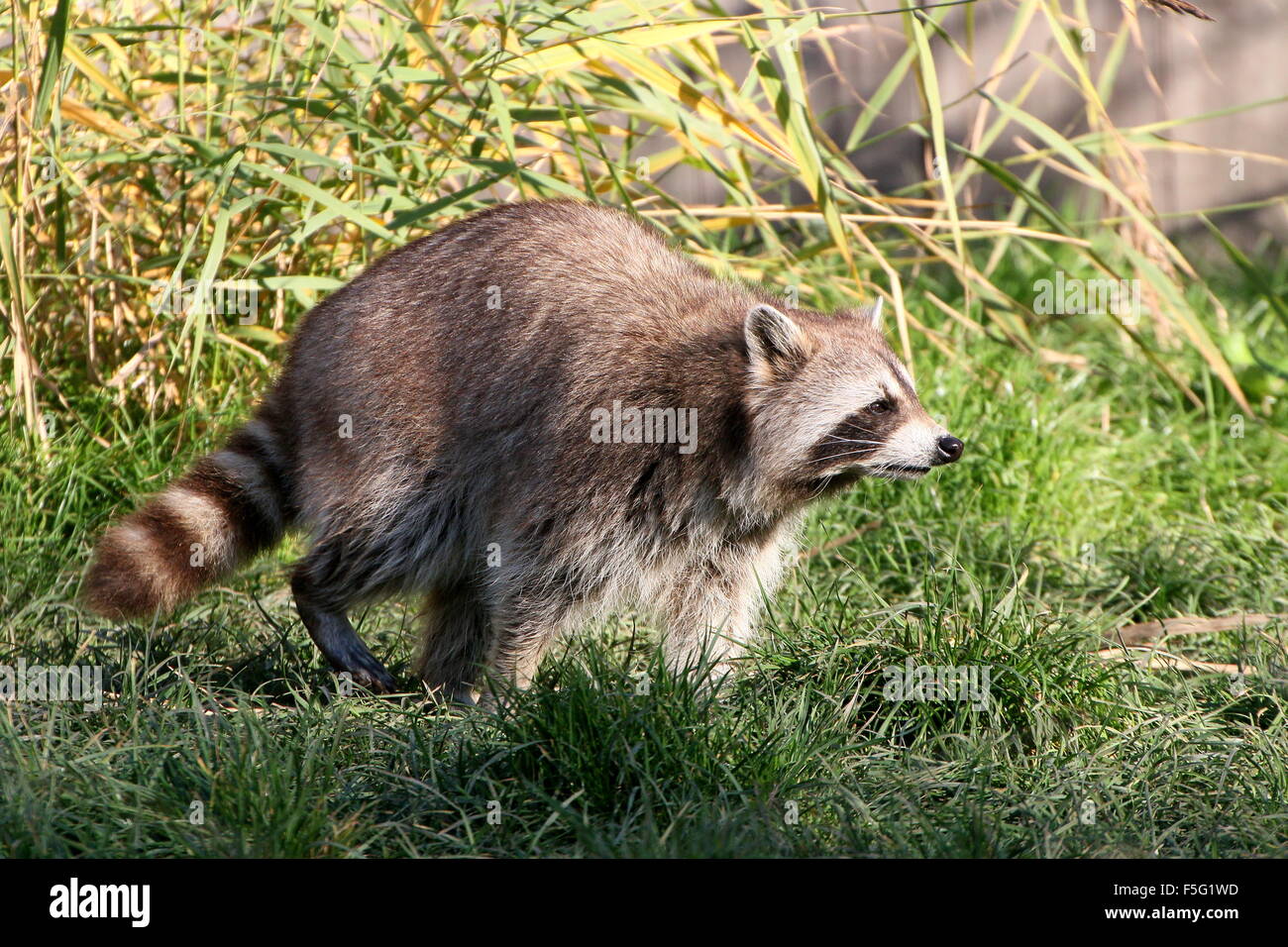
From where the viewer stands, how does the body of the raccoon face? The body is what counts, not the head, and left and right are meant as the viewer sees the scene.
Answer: facing to the right of the viewer
